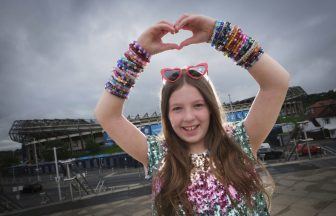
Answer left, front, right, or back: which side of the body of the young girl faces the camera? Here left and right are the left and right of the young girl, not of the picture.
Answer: front

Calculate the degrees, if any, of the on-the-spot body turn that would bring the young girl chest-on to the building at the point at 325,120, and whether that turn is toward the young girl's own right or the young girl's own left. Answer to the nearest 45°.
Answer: approximately 135° to the young girl's own left

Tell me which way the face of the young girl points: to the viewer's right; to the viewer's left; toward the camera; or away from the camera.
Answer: toward the camera
